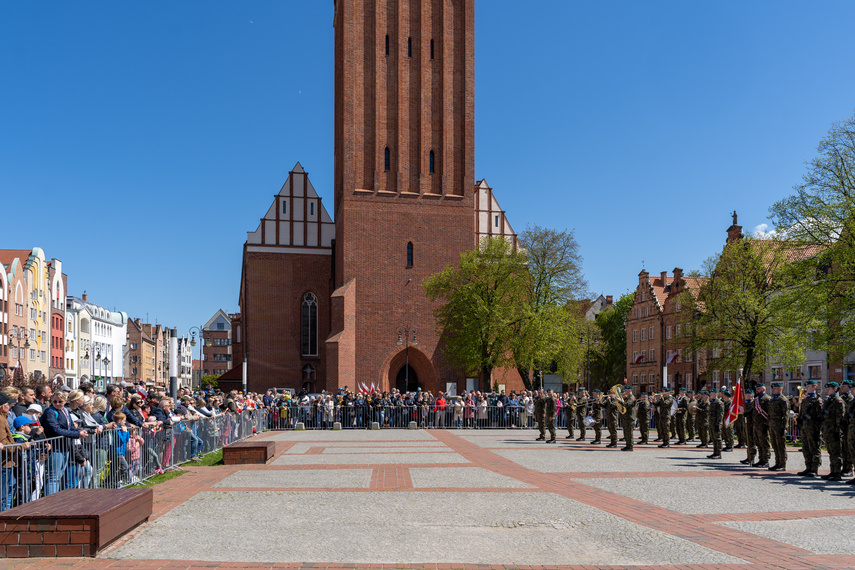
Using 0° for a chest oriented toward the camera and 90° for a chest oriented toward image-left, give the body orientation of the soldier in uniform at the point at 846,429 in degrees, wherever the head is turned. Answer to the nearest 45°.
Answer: approximately 90°

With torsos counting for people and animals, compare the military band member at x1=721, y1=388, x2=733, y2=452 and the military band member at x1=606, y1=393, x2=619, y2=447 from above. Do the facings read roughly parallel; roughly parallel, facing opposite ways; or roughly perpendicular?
roughly parallel

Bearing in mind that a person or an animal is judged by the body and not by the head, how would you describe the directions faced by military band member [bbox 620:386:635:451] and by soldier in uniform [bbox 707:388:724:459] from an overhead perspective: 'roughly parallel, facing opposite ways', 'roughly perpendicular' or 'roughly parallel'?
roughly parallel

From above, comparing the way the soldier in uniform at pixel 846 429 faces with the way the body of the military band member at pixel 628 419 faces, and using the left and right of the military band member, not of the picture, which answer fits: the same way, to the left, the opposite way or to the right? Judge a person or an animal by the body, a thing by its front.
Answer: the same way

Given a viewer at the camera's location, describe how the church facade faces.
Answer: facing the viewer

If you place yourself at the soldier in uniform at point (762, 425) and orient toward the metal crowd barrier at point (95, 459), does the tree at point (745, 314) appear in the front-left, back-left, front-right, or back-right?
back-right

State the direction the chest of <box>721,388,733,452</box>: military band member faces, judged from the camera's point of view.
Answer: to the viewer's left

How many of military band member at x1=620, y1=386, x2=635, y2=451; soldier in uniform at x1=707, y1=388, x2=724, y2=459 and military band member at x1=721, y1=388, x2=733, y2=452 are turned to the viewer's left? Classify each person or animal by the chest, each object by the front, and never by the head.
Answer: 3

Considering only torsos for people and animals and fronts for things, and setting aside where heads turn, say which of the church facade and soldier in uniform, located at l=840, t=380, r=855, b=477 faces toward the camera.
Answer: the church facade

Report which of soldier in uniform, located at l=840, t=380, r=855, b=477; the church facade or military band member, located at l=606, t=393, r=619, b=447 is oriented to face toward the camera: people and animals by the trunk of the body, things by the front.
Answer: the church facade

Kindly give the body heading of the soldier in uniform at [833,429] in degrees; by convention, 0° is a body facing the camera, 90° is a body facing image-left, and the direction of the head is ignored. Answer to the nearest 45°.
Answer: approximately 90°
